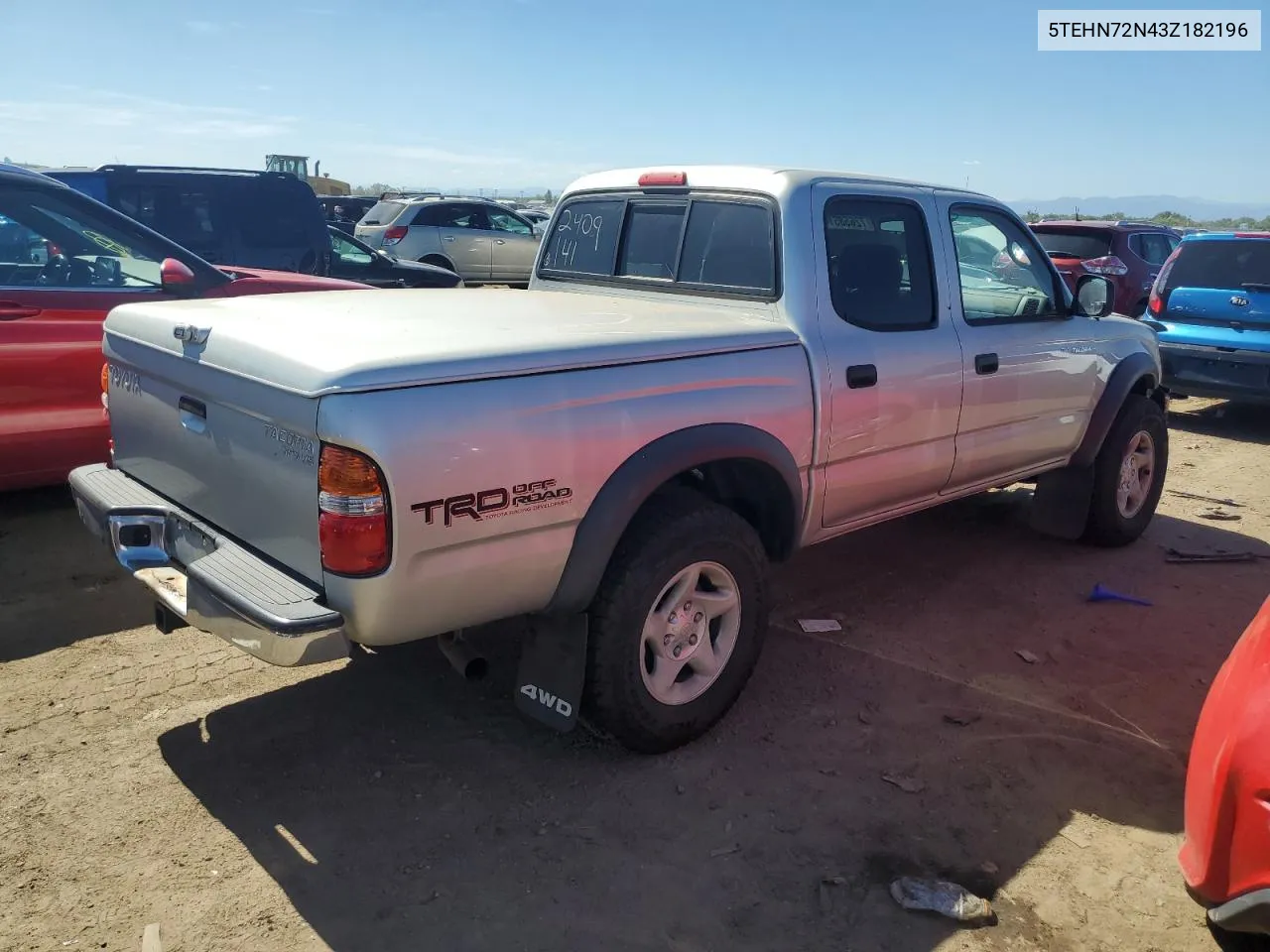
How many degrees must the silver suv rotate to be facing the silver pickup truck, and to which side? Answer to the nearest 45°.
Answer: approximately 135° to its right

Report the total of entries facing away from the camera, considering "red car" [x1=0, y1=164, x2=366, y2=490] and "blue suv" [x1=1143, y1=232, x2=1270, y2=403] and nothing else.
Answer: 1

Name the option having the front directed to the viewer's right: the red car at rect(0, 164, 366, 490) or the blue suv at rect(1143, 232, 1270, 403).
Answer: the red car

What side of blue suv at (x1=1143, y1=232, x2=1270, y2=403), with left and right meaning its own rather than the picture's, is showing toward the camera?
back

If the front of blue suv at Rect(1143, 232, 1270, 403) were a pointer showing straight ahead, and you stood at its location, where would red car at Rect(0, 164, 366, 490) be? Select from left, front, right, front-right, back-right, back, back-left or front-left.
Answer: back-left

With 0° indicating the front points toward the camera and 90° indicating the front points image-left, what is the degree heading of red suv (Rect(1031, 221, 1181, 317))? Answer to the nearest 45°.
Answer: approximately 225°

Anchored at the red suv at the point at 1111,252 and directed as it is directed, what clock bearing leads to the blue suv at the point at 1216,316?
The blue suv is roughly at 4 o'clock from the red suv.
